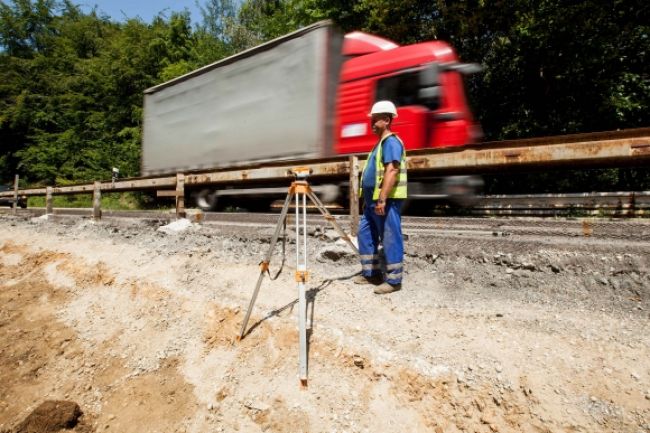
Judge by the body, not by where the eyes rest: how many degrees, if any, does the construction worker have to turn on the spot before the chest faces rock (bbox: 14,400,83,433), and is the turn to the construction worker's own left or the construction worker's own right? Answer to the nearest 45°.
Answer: approximately 45° to the construction worker's own left

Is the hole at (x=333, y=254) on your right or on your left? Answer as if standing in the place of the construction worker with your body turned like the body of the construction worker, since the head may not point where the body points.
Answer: on your right

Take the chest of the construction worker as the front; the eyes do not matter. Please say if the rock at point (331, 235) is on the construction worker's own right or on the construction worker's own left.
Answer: on the construction worker's own right

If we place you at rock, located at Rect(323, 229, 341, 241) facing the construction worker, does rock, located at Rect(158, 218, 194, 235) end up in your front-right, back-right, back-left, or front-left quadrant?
back-right

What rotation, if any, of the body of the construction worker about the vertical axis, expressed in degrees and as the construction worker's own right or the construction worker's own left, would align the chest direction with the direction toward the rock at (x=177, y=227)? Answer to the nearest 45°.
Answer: approximately 45° to the construction worker's own right

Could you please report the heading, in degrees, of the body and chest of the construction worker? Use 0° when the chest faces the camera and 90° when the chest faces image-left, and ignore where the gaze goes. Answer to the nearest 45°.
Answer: approximately 90°
